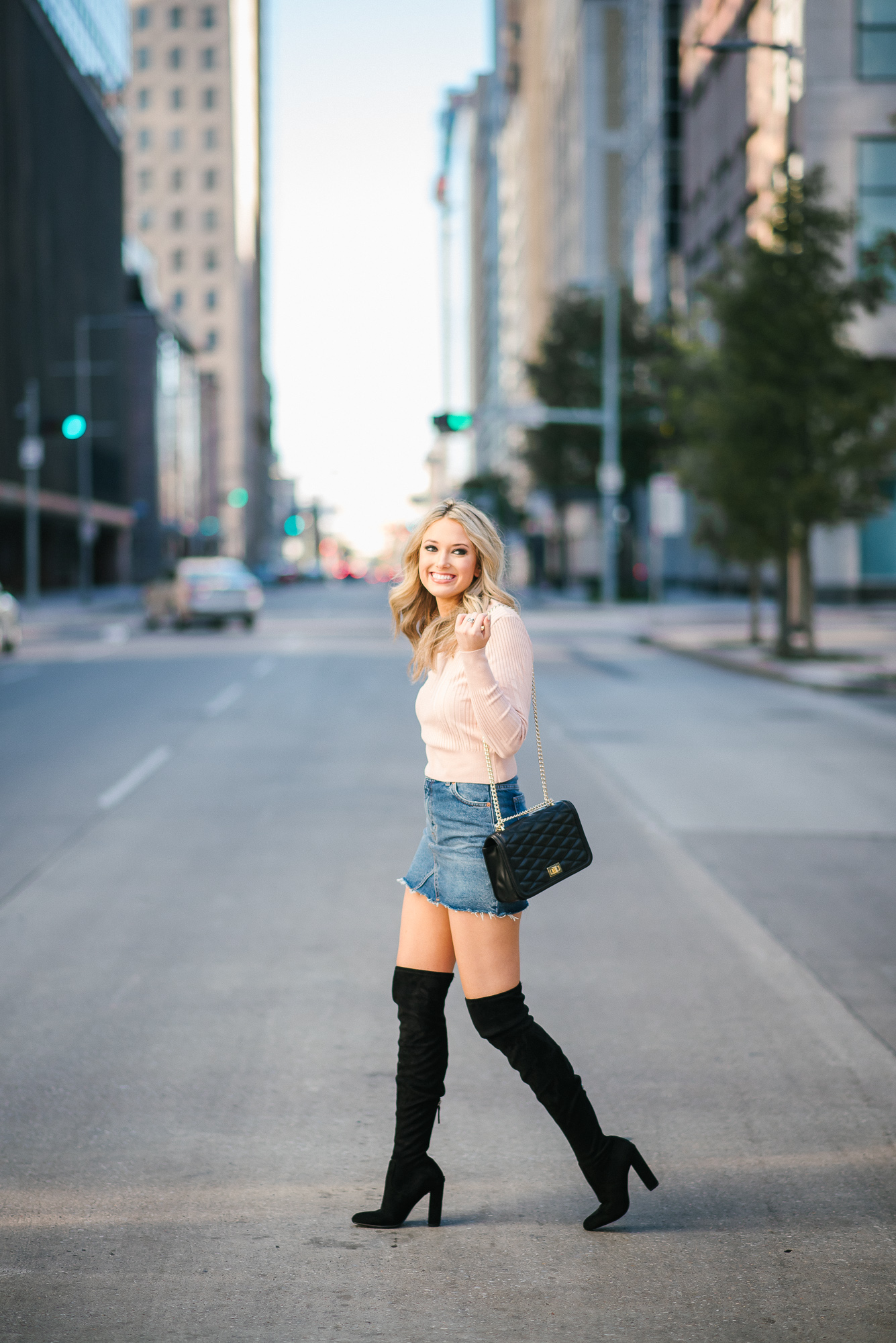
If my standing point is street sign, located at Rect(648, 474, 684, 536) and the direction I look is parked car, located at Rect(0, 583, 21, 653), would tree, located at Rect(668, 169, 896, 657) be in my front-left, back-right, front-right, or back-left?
front-left

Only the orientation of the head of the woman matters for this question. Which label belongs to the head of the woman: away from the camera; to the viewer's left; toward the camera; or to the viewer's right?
toward the camera

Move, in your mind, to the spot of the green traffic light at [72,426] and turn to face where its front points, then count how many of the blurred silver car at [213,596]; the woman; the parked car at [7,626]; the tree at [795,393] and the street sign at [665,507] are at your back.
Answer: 0

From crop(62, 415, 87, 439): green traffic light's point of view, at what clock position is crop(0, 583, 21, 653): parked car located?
The parked car is roughly at 12 o'clock from the green traffic light.

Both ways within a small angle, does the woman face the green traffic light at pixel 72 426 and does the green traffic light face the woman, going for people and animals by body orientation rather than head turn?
no

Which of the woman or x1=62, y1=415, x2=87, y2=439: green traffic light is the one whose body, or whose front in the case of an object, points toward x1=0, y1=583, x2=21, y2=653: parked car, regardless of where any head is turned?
the green traffic light

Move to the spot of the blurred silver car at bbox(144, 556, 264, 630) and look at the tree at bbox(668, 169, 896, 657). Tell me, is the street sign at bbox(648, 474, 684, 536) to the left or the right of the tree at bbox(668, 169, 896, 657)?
left

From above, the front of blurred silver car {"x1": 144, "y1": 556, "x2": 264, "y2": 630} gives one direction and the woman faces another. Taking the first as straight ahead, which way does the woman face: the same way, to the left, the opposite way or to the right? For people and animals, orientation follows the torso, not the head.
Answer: to the left

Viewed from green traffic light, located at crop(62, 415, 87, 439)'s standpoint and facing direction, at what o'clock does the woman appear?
The woman is roughly at 12 o'clock from the green traffic light.

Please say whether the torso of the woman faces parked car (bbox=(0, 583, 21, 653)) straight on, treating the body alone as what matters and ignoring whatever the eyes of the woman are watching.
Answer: no

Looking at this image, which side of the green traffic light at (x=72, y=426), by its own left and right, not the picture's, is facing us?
front
